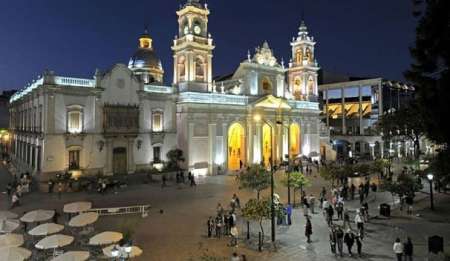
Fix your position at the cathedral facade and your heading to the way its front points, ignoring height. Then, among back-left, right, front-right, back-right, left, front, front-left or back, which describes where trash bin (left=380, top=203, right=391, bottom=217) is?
front

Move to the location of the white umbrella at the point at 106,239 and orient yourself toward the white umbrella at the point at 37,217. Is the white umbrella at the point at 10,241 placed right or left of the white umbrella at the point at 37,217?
left

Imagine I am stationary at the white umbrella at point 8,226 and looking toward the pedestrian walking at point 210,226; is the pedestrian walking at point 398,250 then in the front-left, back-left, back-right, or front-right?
front-right

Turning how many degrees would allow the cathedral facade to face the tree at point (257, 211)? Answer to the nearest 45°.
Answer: approximately 45° to its right

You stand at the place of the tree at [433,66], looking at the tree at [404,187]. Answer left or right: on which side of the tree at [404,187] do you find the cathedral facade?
left

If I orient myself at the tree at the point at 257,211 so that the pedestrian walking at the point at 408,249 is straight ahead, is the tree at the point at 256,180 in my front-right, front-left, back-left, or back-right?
back-left

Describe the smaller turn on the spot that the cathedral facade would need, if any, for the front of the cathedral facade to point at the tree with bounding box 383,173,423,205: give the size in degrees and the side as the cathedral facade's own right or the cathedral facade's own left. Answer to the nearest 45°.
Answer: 0° — it already faces it

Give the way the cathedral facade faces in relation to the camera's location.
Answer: facing the viewer and to the right of the viewer

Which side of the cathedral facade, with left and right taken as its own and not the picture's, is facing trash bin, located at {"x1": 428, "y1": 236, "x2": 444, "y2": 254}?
front

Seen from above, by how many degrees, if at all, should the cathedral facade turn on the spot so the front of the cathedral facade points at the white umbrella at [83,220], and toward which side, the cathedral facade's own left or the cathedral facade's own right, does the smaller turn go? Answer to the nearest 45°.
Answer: approximately 45° to the cathedral facade's own right

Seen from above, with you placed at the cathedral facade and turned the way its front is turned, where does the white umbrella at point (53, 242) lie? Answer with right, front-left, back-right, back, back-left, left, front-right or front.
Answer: front-right

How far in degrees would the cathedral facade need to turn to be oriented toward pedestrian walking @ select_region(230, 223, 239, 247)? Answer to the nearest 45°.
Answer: approximately 45° to its right

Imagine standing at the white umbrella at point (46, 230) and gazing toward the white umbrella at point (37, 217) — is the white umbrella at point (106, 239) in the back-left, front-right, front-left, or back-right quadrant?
back-right

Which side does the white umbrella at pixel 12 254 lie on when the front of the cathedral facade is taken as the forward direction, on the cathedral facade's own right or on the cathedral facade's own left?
on the cathedral facade's own right

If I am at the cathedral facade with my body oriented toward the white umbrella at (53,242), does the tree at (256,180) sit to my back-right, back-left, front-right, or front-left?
front-left

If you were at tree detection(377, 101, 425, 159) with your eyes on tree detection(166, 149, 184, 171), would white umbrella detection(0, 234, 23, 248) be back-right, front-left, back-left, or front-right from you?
front-left

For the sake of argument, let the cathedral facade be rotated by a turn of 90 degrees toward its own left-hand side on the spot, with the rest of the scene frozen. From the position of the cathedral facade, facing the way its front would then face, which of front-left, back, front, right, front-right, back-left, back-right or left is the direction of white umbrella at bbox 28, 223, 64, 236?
back-right

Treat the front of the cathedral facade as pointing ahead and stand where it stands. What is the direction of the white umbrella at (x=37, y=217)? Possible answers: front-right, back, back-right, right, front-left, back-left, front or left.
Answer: front-right
